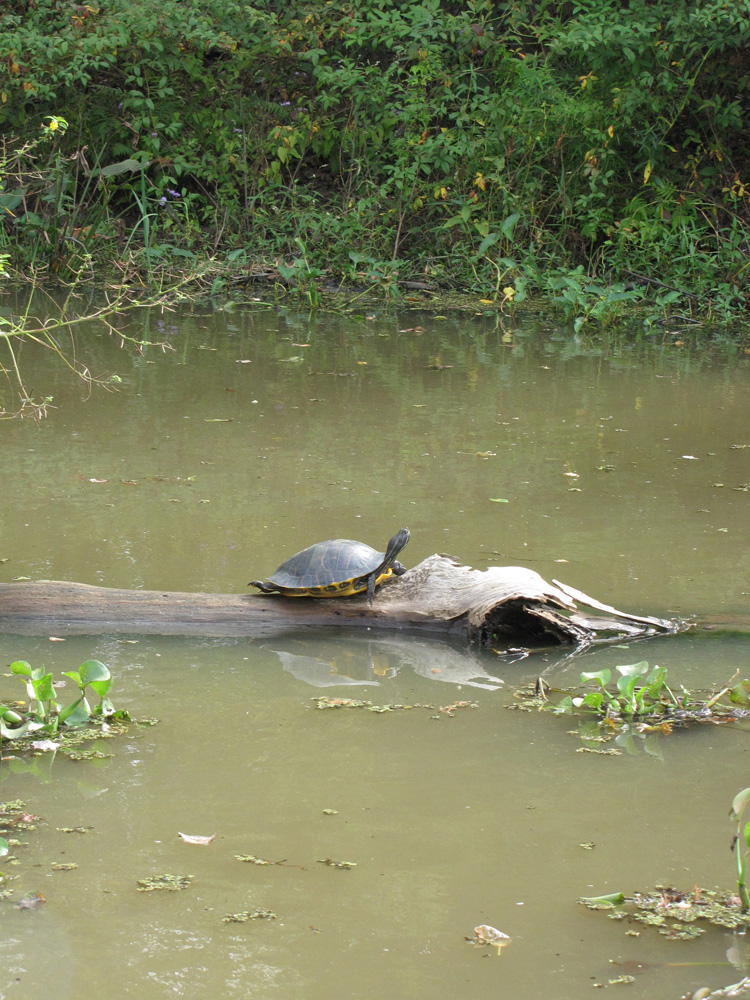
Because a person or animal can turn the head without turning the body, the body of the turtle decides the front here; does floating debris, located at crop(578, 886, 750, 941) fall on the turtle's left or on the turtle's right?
on the turtle's right

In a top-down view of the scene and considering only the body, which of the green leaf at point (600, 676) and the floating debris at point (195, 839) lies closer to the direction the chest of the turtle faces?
the green leaf

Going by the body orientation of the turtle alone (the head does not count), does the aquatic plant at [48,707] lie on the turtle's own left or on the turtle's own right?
on the turtle's own right

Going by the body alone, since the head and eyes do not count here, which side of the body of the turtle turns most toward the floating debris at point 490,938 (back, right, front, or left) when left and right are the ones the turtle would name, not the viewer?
right

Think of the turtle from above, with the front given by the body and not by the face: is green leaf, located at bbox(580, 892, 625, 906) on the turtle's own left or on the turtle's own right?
on the turtle's own right

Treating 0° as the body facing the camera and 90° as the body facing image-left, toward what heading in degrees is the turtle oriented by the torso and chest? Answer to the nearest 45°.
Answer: approximately 270°

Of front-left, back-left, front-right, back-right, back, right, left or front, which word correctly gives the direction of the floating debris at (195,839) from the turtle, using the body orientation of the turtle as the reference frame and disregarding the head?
right

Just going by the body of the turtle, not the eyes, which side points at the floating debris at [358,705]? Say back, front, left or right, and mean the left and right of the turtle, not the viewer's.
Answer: right
